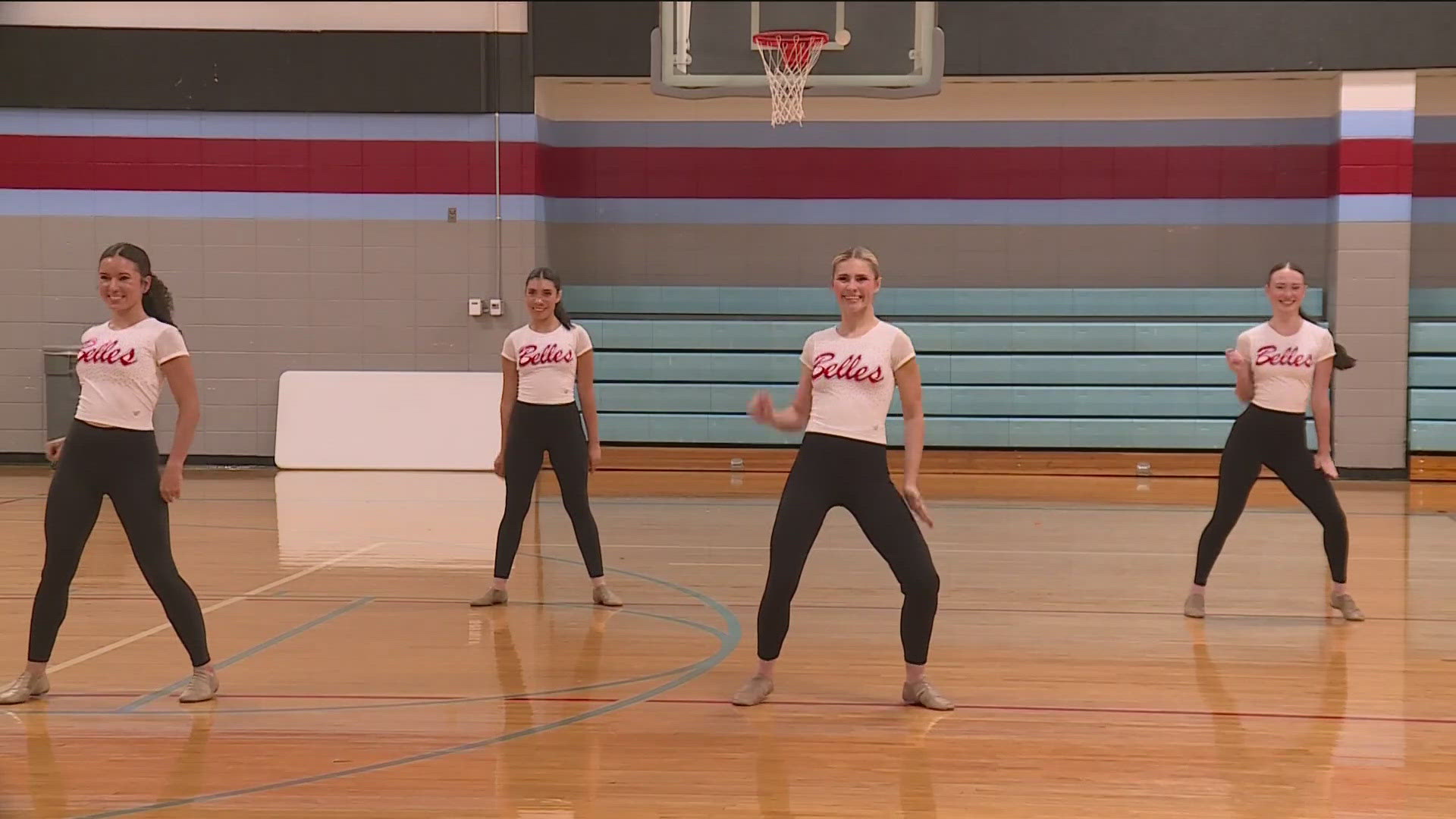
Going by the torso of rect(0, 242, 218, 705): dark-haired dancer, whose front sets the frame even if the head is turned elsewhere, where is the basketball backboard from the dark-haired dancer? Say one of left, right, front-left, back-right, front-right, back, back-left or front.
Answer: back

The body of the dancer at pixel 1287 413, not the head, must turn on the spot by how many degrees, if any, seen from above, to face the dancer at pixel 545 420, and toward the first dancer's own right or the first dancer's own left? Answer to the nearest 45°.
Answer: approximately 90° to the first dancer's own right

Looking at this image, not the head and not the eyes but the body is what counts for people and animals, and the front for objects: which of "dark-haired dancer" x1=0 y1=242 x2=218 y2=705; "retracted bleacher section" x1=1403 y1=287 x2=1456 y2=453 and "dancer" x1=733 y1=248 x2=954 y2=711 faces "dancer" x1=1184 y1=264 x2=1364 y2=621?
the retracted bleacher section

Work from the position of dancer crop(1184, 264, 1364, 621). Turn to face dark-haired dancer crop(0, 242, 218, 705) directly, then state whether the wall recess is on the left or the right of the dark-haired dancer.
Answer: right

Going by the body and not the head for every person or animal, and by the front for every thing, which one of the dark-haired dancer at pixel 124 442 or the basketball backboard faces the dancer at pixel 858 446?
the basketball backboard

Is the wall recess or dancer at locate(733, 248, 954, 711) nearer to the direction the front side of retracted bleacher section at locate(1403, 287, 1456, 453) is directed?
the dancer

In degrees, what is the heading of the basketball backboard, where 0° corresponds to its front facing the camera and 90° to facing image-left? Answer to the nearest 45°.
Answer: approximately 0°

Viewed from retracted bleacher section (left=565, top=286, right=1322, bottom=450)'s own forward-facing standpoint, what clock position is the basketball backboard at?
The basketball backboard is roughly at 1 o'clock from the retracted bleacher section.
